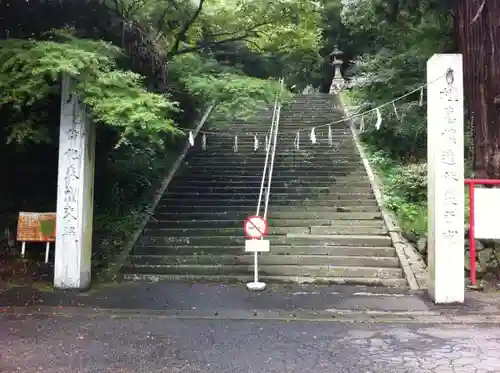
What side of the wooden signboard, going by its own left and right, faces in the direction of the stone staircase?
left

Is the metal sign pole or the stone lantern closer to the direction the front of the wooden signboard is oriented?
the metal sign pole

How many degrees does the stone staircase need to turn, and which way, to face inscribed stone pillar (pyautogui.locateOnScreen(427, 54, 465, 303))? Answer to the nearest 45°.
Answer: approximately 45° to its left

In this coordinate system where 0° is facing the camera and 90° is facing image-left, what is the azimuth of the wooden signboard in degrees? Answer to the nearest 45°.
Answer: approximately 0°

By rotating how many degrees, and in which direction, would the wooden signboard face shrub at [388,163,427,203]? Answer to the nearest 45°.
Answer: approximately 90° to its left

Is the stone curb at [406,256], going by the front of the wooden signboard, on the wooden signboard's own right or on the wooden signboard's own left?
on the wooden signboard's own left

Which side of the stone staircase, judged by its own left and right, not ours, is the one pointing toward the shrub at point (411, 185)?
left

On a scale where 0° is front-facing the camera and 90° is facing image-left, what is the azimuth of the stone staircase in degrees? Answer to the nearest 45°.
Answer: approximately 0°

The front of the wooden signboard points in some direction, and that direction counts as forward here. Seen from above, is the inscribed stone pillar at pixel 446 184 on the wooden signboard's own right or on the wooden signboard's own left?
on the wooden signboard's own left
